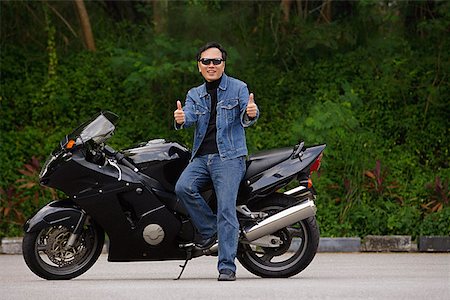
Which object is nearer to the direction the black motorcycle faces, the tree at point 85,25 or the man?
the tree

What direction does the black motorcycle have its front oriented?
to the viewer's left

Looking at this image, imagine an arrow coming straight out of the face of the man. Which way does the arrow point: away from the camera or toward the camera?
toward the camera

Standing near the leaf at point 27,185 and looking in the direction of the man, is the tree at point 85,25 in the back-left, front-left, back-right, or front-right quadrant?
back-left

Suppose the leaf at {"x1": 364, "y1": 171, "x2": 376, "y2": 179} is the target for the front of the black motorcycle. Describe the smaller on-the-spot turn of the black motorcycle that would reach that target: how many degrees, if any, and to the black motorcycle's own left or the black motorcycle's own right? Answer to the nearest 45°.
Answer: approximately 135° to the black motorcycle's own right

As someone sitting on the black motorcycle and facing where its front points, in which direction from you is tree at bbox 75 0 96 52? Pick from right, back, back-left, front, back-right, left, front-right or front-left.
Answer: right
